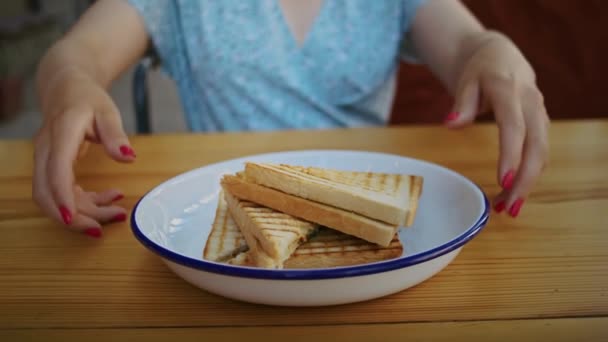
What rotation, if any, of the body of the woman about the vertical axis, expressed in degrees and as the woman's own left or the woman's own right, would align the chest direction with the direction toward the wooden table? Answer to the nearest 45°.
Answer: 0° — they already face it

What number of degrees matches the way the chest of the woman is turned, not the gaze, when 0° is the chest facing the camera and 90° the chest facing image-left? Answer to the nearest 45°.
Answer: approximately 0°

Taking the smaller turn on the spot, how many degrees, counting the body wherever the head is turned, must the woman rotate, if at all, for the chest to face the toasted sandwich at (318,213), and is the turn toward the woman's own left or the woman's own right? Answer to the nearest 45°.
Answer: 0° — they already face it

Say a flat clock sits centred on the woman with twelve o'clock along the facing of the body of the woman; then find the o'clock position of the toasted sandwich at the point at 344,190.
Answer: The toasted sandwich is roughly at 12 o'clock from the woman.

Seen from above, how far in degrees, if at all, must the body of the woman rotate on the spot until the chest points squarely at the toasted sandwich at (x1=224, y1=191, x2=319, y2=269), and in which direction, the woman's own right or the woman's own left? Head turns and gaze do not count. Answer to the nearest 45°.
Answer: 0° — they already face it

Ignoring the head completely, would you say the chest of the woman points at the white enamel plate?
yes

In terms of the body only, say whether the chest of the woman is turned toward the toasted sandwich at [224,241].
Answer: yes
